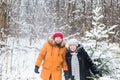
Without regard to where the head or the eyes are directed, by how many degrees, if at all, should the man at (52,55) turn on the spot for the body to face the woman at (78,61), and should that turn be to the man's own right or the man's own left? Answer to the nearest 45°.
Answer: approximately 90° to the man's own left

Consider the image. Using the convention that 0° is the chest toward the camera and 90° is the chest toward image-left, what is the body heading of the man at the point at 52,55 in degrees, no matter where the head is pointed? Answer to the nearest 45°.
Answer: approximately 0°

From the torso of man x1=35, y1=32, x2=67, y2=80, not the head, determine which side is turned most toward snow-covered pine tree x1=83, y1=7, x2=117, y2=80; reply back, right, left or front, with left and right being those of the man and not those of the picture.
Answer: left
